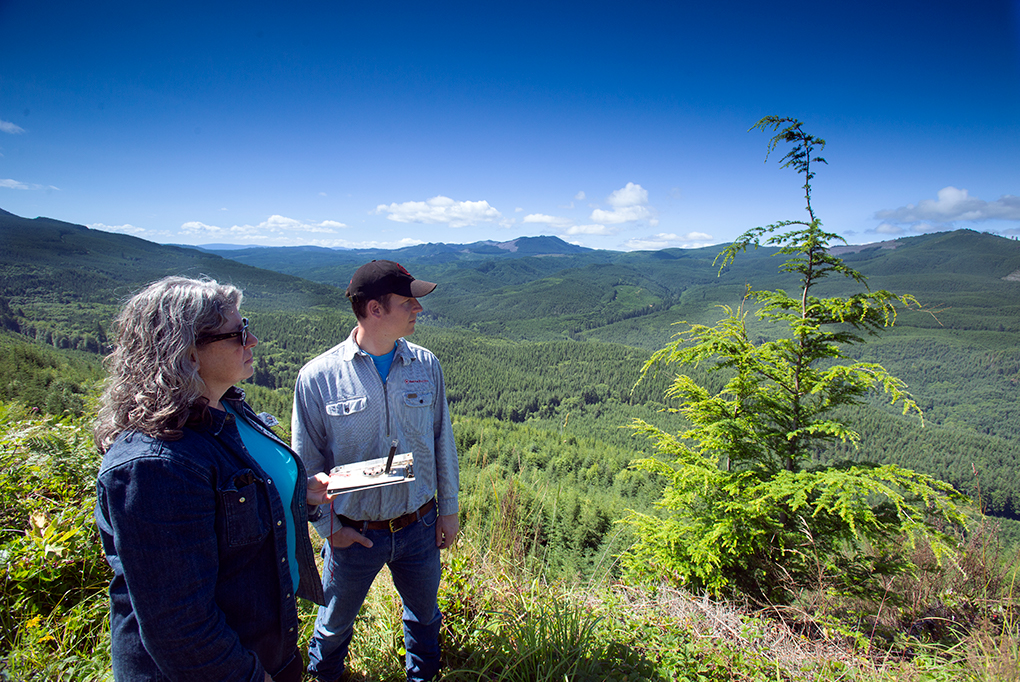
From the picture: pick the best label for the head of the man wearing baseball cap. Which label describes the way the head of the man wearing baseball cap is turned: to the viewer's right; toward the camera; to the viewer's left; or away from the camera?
to the viewer's right

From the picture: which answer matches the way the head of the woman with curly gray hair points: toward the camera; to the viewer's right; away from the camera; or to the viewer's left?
to the viewer's right

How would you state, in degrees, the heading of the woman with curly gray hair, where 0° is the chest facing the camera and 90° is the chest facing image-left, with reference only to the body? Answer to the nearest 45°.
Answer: approximately 270°

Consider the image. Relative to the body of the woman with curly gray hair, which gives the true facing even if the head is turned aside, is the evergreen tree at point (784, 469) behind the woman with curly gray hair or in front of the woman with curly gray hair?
in front

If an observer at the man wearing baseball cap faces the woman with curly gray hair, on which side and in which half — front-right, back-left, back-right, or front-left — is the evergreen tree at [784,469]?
back-left

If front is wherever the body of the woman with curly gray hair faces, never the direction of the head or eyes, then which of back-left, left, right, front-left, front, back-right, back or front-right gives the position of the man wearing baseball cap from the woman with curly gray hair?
front-left
